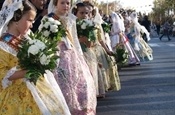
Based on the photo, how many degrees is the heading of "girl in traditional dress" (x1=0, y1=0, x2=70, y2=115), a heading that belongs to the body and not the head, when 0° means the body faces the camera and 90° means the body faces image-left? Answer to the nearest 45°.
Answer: approximately 270°

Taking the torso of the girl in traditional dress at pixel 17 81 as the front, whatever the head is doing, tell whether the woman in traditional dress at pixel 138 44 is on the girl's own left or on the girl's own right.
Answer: on the girl's own left

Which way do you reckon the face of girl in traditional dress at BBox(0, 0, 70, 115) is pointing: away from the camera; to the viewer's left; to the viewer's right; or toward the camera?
to the viewer's right
